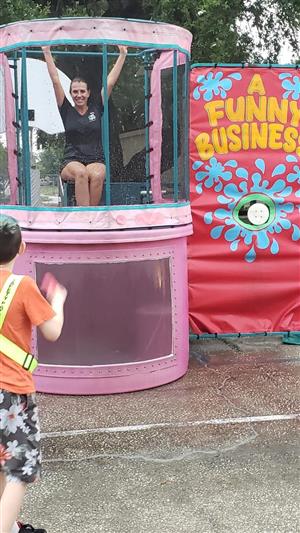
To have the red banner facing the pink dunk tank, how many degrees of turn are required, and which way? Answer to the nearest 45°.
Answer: approximately 45° to its right

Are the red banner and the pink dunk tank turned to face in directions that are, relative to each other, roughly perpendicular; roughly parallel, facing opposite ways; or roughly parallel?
roughly parallel

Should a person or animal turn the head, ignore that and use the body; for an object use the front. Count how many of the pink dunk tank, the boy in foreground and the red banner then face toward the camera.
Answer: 2

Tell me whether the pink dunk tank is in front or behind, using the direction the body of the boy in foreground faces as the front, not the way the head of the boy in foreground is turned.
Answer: in front

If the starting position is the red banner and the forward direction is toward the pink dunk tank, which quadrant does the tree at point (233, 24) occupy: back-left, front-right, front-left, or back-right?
back-right

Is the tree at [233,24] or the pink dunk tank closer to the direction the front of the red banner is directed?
the pink dunk tank

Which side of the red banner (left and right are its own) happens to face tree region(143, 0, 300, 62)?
back

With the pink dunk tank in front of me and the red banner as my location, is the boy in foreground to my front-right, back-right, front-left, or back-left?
front-left

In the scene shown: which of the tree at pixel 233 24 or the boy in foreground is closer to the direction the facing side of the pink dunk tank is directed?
the boy in foreground

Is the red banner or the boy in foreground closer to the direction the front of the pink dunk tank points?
the boy in foreground

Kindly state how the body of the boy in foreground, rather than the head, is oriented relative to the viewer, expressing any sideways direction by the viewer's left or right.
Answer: facing away from the viewer and to the right of the viewer

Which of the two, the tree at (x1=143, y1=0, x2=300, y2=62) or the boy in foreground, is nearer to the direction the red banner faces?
the boy in foreground

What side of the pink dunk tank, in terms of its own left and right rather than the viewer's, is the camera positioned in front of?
front

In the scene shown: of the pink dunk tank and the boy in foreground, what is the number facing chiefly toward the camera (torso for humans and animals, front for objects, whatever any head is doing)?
1

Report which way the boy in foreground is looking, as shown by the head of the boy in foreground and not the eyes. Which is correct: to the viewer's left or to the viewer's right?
to the viewer's right

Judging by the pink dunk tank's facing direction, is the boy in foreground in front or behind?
in front
